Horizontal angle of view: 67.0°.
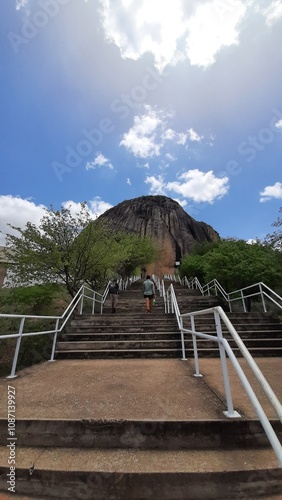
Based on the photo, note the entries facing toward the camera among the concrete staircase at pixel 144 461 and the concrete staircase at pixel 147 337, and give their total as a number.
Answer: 2

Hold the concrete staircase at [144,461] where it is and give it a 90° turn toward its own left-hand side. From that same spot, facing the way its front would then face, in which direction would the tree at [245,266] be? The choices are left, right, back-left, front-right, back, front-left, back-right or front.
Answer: front-left

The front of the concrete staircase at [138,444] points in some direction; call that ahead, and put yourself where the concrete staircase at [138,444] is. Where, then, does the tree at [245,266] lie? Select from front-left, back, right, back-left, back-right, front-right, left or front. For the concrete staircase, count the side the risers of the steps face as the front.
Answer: back-left

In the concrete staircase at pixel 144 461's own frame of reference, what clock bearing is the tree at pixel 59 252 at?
The tree is roughly at 5 o'clock from the concrete staircase.

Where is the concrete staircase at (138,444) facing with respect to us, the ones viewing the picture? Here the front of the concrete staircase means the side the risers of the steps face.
facing the viewer

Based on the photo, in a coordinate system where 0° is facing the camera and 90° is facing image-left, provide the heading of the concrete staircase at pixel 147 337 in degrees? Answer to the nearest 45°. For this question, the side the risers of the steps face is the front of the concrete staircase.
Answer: approximately 0°

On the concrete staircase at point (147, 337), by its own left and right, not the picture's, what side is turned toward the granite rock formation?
back

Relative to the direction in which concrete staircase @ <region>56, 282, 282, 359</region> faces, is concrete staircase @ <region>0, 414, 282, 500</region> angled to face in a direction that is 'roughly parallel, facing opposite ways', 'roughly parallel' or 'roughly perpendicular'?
roughly parallel

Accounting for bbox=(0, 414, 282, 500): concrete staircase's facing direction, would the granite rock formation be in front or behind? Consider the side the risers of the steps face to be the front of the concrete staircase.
behind

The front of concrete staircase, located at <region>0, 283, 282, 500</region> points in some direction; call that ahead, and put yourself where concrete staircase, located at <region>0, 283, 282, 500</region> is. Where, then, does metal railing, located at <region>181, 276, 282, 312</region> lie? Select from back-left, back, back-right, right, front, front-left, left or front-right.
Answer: back-left

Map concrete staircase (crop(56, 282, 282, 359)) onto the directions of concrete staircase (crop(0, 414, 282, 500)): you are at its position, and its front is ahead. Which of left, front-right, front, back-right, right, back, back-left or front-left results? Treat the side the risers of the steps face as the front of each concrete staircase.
back
